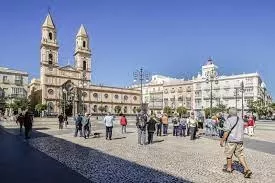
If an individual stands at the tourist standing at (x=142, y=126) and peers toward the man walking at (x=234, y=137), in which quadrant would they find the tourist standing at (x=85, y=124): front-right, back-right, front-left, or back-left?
back-right

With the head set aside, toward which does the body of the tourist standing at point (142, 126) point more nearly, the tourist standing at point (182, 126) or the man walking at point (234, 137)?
the tourist standing

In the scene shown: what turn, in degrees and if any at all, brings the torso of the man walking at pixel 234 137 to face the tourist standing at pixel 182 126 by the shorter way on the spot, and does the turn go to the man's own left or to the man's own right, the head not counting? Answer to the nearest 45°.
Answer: approximately 45° to the man's own right

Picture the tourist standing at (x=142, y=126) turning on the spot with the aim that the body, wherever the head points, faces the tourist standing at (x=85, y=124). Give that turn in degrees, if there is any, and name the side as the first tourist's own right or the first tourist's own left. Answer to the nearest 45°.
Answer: approximately 45° to the first tourist's own left

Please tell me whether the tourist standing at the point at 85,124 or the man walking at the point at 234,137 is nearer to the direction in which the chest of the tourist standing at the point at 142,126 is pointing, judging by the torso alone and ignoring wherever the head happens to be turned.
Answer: the tourist standing

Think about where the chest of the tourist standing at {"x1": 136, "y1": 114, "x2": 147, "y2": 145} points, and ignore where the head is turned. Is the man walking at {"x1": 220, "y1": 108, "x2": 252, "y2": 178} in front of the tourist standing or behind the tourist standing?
behind

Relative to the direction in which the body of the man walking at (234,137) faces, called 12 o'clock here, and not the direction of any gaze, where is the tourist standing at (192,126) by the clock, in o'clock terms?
The tourist standing is roughly at 1 o'clock from the man walking.

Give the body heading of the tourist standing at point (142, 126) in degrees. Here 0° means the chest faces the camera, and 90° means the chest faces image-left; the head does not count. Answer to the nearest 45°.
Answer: approximately 180°
